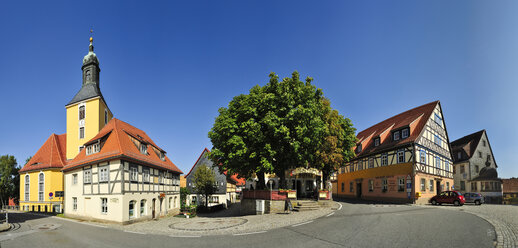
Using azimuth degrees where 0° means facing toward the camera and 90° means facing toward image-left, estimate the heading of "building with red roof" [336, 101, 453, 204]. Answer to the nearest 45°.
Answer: approximately 45°

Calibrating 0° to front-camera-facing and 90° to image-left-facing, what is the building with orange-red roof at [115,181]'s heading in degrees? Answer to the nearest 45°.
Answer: approximately 315°

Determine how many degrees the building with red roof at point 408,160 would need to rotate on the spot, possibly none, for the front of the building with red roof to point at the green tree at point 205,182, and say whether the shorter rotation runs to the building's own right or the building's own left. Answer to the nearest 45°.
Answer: approximately 45° to the building's own right
